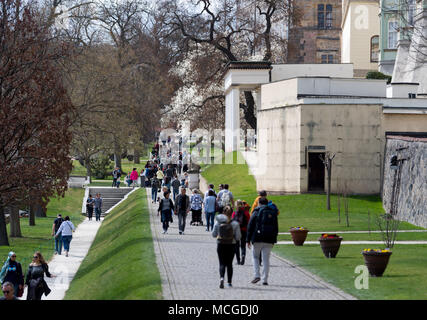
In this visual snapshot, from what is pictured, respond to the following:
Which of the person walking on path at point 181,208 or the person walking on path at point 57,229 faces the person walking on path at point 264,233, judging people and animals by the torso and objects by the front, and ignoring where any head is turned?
the person walking on path at point 181,208

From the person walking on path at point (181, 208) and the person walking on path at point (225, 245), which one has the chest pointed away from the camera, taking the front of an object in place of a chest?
the person walking on path at point (225, 245)

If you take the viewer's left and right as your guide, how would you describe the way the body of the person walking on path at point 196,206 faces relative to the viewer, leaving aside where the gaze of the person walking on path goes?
facing away from the viewer

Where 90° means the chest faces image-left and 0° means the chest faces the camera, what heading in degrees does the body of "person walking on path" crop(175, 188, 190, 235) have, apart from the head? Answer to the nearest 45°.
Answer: approximately 0°

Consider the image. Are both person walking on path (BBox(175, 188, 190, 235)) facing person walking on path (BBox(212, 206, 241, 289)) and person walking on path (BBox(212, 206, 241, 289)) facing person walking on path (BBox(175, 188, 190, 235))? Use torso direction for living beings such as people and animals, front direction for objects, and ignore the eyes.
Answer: yes

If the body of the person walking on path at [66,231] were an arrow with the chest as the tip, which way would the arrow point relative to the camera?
away from the camera

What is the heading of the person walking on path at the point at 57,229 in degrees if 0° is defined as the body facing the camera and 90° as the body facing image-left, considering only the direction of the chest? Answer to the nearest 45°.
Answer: approximately 180°

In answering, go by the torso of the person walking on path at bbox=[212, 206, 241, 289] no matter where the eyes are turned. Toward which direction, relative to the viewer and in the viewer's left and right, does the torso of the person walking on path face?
facing away from the viewer

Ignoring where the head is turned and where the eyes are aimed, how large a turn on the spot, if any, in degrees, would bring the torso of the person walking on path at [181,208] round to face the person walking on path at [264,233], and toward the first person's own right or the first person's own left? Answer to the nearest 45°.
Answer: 0° — they already face them
